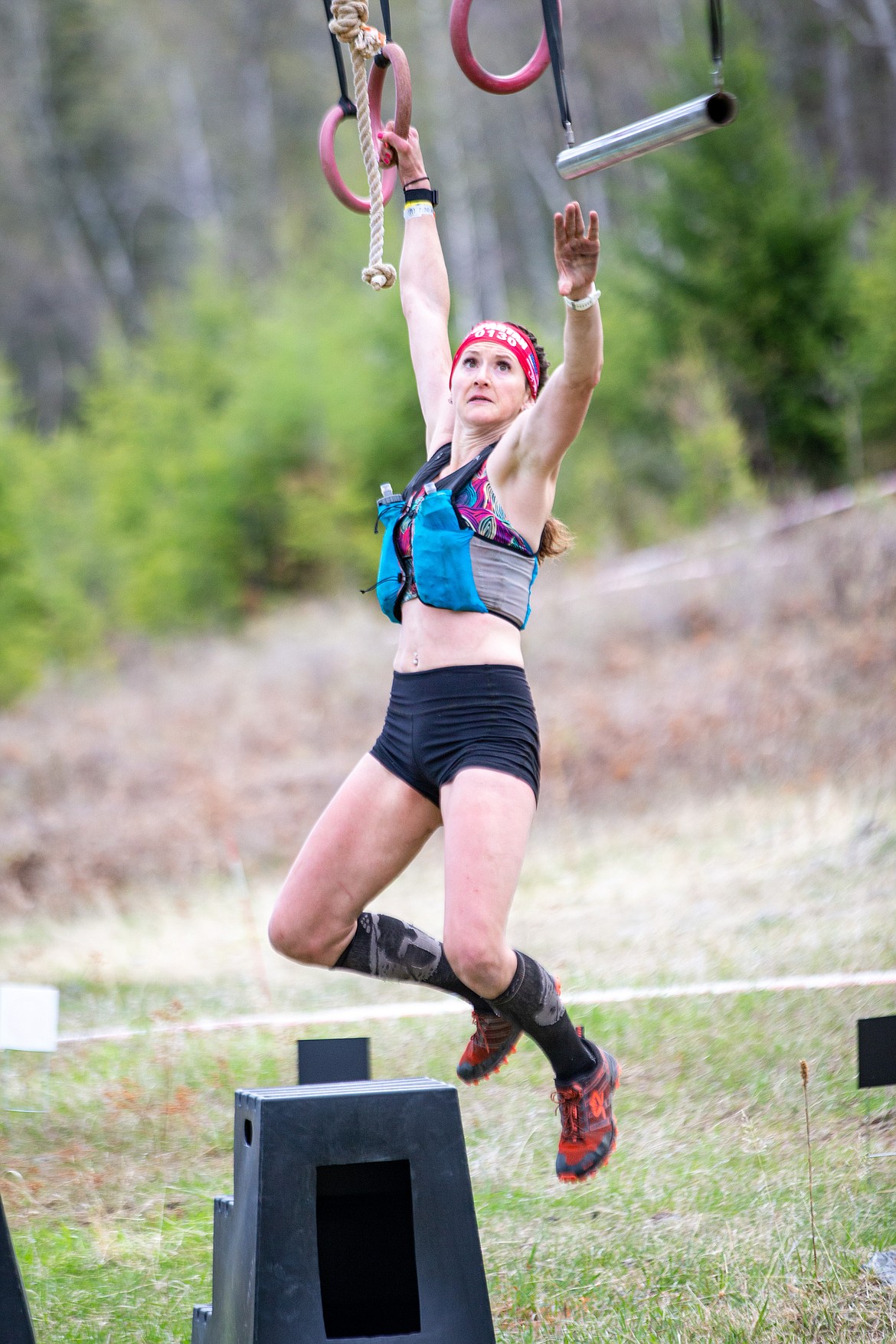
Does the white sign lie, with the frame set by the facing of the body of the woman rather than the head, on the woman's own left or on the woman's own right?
on the woman's own right

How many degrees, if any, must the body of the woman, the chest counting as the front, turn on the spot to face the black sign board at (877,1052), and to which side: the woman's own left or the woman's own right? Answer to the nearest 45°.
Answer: approximately 135° to the woman's own left

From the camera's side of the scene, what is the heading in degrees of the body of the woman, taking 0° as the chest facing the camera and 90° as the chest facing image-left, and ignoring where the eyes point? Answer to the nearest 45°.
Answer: approximately 45°
